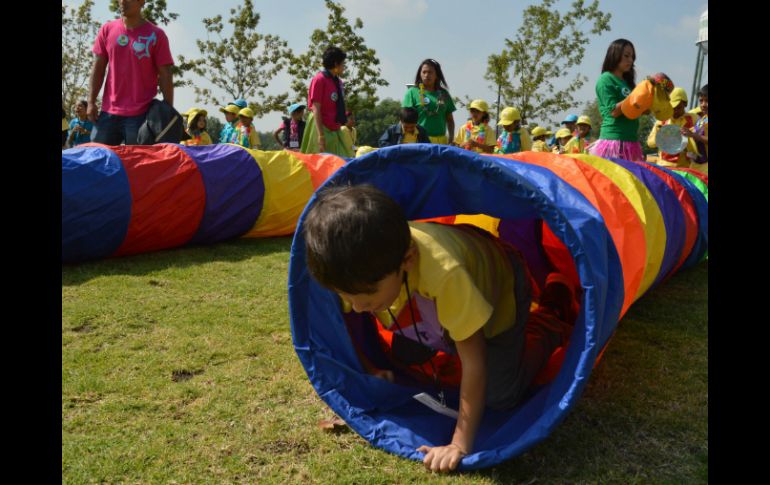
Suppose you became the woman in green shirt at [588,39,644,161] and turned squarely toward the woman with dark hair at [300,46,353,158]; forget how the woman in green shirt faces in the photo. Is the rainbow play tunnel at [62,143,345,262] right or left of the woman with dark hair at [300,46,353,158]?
left

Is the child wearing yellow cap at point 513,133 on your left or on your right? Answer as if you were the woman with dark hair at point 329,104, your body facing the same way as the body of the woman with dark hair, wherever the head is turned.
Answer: on your left

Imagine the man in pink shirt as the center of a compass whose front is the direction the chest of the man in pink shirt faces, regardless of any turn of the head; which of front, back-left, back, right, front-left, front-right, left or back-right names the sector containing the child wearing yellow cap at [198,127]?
back

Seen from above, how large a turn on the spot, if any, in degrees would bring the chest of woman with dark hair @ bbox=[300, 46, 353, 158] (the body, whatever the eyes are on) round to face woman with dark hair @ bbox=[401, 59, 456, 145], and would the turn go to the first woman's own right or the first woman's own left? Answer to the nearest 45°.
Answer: approximately 45° to the first woman's own left

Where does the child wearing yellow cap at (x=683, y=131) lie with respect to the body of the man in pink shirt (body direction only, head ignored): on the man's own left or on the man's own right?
on the man's own left

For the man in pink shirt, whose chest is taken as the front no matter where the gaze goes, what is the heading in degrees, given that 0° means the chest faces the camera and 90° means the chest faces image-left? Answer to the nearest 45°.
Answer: approximately 0°

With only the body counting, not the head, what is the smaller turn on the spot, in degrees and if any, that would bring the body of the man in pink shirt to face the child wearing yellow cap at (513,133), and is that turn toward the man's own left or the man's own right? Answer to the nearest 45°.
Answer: approximately 135° to the man's own left

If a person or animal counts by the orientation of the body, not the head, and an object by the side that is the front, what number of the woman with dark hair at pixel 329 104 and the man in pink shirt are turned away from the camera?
0
